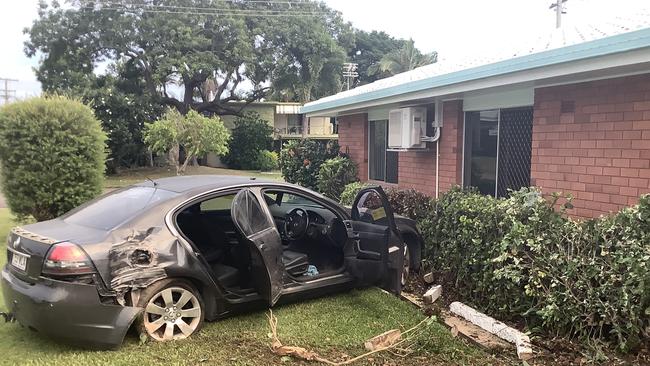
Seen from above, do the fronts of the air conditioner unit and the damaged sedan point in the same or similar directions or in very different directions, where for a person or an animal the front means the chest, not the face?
very different directions

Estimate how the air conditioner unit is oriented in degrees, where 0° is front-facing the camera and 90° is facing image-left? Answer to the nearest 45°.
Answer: approximately 45°

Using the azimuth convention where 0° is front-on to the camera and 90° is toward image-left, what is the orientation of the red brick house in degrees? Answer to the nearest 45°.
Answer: approximately 45°

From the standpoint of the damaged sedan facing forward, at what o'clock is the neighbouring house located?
The neighbouring house is roughly at 11 o'clock from the damaged sedan.

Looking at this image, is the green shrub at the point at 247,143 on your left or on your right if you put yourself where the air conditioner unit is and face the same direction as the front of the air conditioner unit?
on your right

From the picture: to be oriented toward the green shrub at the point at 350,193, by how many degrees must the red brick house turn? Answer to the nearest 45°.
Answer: approximately 90° to its right

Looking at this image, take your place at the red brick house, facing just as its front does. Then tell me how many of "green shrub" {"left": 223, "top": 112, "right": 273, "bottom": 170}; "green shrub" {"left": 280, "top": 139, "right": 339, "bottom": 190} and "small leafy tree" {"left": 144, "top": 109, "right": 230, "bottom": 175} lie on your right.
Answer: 3

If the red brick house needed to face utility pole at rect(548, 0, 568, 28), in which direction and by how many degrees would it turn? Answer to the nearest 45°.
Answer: approximately 135° to its right

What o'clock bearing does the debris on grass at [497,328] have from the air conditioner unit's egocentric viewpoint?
The debris on grass is roughly at 10 o'clock from the air conditioner unit.

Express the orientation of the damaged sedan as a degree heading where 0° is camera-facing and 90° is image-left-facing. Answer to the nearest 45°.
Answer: approximately 225°

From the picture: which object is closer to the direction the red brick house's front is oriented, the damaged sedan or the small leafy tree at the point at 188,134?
the damaged sedan

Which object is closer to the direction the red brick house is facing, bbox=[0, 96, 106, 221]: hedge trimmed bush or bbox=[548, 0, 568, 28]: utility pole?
the hedge trimmed bush
